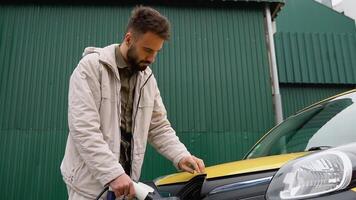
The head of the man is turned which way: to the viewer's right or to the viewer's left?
to the viewer's right

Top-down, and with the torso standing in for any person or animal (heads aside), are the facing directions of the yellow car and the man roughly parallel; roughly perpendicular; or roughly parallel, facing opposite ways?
roughly perpendicular

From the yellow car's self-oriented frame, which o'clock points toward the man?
The man is roughly at 2 o'clock from the yellow car.

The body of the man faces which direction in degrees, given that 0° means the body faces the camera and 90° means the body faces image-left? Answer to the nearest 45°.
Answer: approximately 315°

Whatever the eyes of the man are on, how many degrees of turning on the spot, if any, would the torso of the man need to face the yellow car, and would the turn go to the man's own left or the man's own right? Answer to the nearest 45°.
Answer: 0° — they already face it
